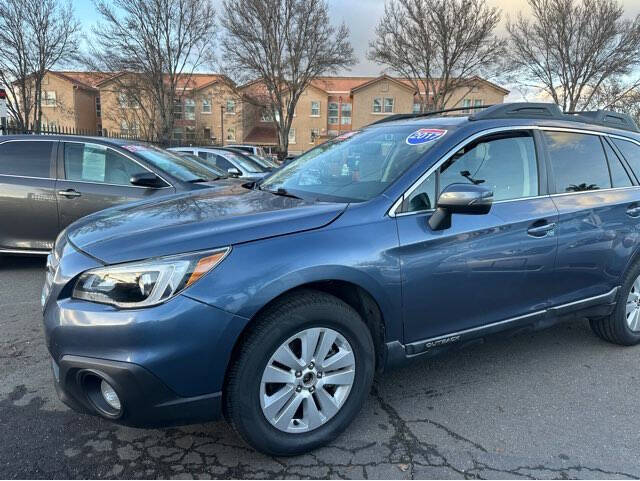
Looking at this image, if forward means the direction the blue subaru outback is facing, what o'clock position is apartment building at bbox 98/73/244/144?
The apartment building is roughly at 4 o'clock from the blue subaru outback.

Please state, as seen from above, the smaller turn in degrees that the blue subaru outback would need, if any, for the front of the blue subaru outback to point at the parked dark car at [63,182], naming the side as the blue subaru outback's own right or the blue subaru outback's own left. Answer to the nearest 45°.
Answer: approximately 90° to the blue subaru outback's own right

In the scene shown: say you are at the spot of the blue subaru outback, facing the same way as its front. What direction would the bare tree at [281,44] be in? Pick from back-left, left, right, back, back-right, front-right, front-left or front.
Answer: back-right

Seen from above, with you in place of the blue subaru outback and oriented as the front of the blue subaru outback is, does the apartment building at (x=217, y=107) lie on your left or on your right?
on your right

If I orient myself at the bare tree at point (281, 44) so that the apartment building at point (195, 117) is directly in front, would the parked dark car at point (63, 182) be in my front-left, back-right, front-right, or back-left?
back-left

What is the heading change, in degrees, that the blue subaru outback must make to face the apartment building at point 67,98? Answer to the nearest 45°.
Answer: approximately 90° to its right

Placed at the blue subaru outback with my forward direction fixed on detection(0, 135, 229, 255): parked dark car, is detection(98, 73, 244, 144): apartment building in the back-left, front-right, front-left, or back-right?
front-right

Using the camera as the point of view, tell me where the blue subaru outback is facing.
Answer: facing the viewer and to the left of the viewer
